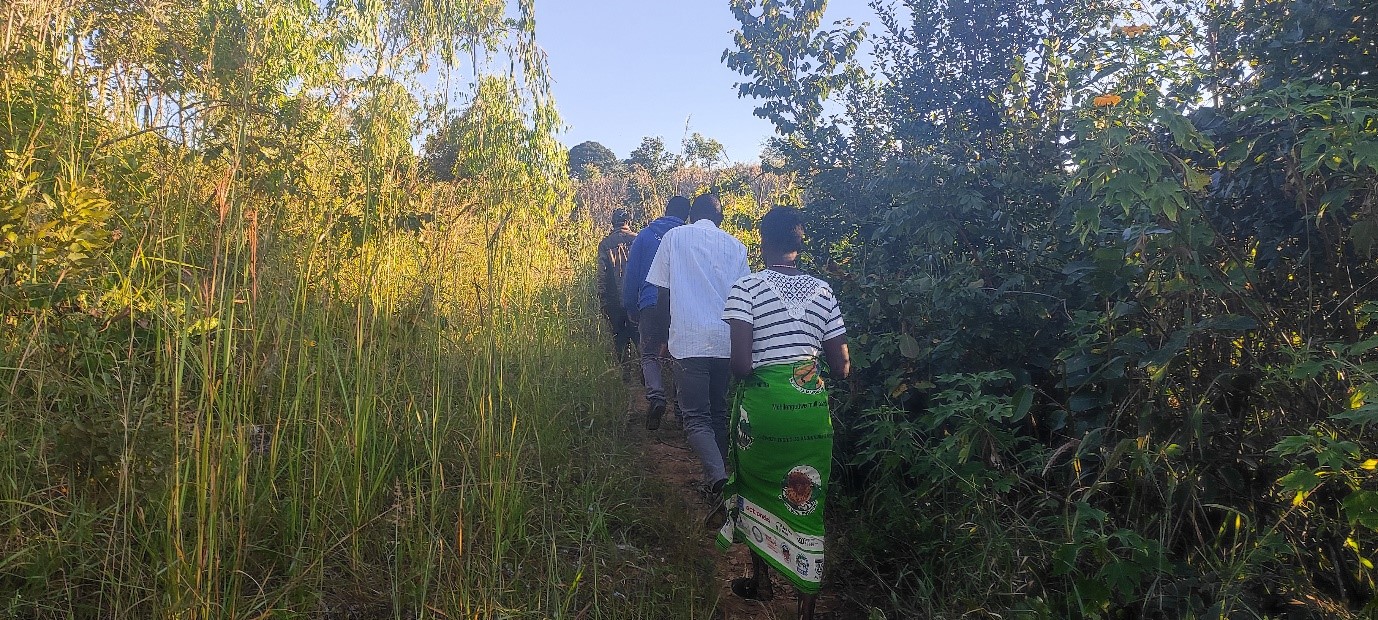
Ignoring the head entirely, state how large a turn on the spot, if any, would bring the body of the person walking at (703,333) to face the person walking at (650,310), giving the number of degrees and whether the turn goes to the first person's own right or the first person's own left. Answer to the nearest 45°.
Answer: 0° — they already face them

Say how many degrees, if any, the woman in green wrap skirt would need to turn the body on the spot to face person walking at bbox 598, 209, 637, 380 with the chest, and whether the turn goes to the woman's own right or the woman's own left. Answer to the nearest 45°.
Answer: approximately 45° to the woman's own left

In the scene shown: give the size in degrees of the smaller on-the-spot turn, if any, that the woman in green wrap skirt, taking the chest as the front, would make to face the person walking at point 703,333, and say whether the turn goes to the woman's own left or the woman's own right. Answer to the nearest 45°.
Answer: approximately 45° to the woman's own left

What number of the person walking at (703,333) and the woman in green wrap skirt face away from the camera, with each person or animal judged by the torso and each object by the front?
2

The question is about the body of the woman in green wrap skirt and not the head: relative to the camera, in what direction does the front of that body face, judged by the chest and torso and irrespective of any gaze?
away from the camera

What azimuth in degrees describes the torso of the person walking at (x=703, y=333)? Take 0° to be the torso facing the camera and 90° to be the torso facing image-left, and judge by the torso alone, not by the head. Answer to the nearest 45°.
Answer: approximately 180°

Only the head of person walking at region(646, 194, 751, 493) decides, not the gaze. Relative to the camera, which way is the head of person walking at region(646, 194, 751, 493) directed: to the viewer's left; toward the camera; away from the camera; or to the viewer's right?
away from the camera

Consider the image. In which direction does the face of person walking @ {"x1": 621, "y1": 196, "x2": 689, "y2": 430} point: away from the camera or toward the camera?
away from the camera
